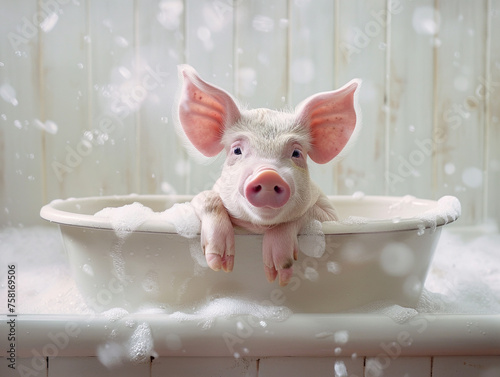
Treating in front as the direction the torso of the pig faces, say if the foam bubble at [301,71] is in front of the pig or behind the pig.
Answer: behind

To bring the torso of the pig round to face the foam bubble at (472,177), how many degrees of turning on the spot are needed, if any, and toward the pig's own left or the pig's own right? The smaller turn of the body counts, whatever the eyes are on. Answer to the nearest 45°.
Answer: approximately 135° to the pig's own left

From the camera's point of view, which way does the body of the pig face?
toward the camera

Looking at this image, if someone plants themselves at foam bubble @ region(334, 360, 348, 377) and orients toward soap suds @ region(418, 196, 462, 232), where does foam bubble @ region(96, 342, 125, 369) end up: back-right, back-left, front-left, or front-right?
back-left
